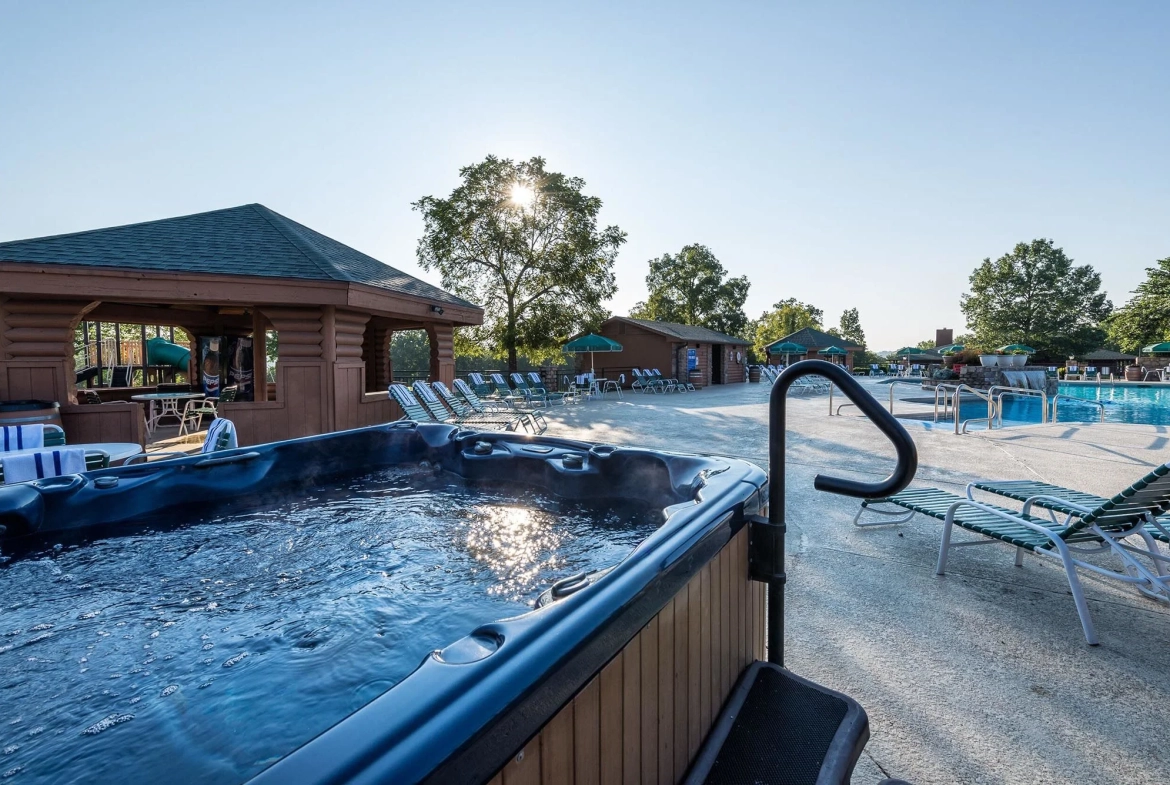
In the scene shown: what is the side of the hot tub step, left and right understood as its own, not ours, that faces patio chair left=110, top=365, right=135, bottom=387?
back

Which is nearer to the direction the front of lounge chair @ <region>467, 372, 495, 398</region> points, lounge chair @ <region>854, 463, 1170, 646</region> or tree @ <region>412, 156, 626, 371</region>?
the lounge chair

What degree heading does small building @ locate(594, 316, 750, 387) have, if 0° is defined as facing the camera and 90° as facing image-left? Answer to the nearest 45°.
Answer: approximately 315°

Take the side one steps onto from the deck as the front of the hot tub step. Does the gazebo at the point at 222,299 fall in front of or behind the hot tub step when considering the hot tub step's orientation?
behind

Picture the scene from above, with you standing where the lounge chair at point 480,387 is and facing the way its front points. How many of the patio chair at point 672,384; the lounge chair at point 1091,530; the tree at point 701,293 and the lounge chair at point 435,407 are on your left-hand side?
2

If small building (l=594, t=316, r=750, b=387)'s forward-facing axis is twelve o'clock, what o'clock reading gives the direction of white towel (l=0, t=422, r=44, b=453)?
The white towel is roughly at 2 o'clock from the small building.

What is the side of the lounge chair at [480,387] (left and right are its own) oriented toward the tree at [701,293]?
left

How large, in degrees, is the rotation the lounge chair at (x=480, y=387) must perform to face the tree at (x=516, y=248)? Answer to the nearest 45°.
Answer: approximately 135° to its left

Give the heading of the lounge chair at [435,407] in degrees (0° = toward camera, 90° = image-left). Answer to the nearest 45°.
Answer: approximately 270°
